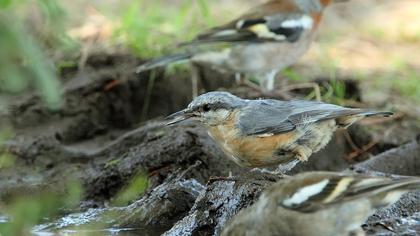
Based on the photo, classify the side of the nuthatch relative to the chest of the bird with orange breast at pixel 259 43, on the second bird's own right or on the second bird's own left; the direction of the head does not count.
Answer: on the second bird's own right

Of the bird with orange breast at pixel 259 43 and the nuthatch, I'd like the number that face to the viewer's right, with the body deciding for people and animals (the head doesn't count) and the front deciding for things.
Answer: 1

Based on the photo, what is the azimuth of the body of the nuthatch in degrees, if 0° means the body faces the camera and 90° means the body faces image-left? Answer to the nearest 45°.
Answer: approximately 90°

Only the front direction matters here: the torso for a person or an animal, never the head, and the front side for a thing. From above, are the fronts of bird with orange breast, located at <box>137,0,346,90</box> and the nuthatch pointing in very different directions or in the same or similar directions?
very different directions

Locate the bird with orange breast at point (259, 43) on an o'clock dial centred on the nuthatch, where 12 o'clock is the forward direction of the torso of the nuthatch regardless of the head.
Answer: The bird with orange breast is roughly at 3 o'clock from the nuthatch.

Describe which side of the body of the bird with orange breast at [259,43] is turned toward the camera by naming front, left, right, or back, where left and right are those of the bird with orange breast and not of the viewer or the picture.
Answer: right

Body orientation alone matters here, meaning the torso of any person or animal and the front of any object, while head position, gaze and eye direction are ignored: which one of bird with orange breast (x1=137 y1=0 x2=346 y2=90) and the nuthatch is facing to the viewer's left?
the nuthatch
